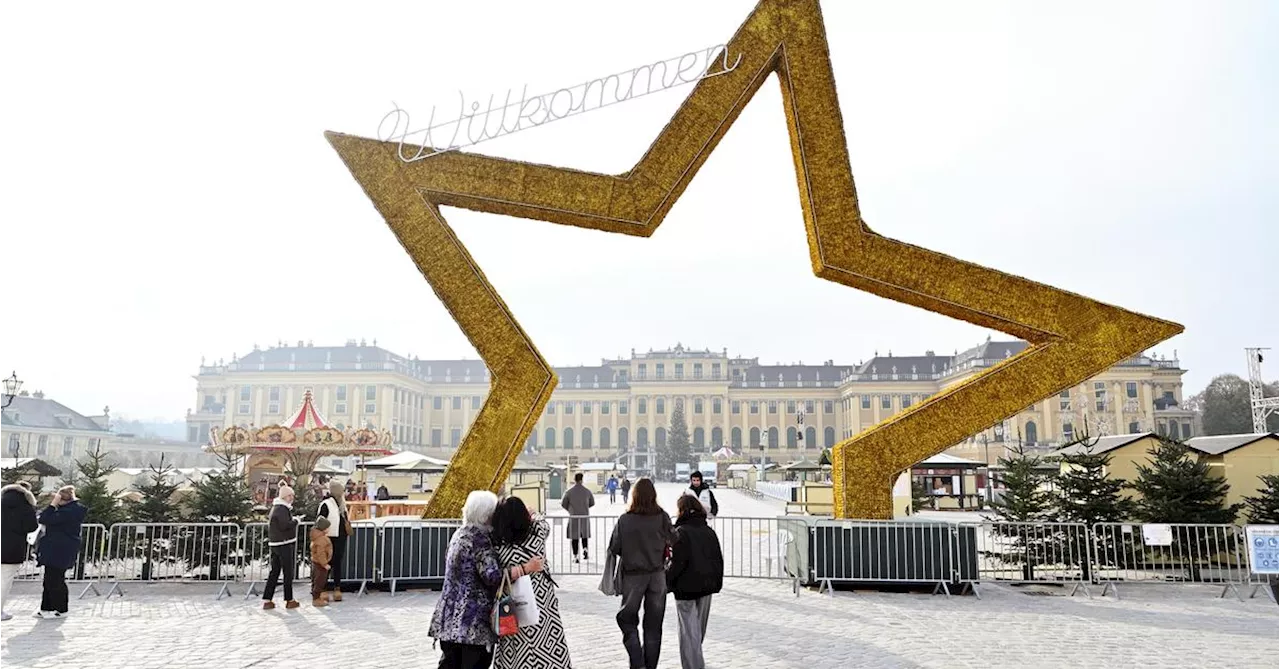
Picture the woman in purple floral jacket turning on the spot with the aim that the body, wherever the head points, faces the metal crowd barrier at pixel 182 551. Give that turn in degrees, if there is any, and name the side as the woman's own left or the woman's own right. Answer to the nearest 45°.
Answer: approximately 90° to the woman's own left

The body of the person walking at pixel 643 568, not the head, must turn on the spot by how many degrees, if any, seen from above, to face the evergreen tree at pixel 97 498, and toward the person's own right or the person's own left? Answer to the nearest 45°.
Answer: approximately 45° to the person's own left

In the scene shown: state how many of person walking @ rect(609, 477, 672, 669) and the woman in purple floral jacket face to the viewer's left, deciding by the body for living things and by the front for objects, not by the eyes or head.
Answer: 0

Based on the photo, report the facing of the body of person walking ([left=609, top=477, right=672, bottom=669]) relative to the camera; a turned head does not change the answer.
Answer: away from the camera

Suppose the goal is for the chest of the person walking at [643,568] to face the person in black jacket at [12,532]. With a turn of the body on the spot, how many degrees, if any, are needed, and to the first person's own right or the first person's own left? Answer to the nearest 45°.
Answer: approximately 45° to the first person's own left

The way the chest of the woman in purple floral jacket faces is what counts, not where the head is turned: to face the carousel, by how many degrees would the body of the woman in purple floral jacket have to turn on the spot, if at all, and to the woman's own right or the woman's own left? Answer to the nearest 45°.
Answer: approximately 45° to the woman's own left

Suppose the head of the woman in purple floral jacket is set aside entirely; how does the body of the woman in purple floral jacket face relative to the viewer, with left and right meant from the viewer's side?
facing away from the viewer and to the right of the viewer

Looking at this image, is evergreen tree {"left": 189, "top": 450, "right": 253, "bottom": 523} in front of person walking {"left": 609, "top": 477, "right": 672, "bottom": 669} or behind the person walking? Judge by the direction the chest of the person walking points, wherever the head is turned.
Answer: in front

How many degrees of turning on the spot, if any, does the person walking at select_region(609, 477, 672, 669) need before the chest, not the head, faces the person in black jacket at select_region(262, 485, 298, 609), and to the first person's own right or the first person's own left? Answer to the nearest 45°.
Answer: approximately 45° to the first person's own left

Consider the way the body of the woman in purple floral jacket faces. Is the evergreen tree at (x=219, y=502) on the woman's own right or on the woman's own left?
on the woman's own left

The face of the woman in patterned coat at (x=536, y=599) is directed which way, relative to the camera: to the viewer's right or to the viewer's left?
to the viewer's left

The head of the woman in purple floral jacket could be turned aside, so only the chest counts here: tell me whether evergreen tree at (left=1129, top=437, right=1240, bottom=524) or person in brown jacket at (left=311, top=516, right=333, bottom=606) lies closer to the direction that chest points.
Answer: the evergreen tree
